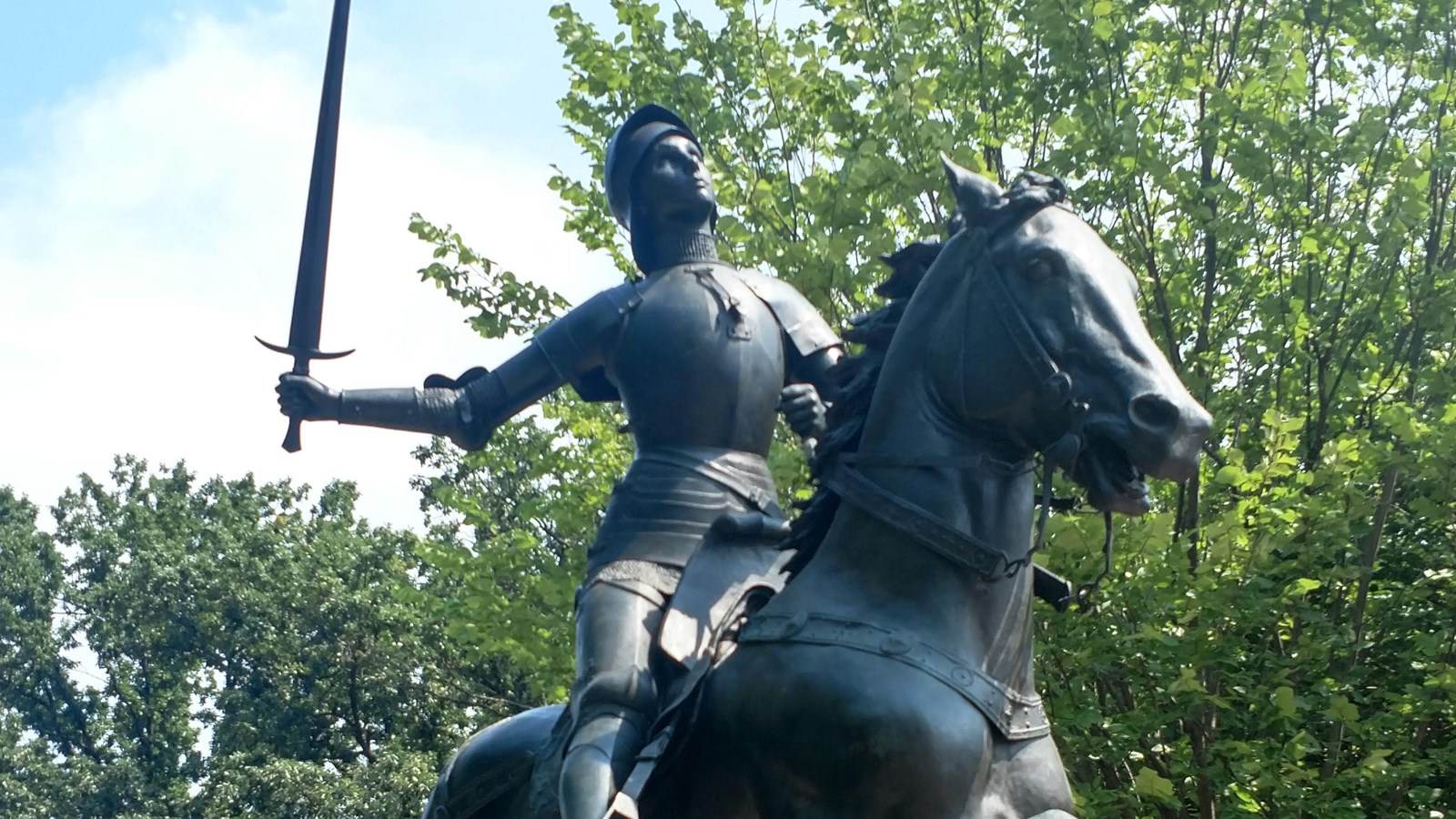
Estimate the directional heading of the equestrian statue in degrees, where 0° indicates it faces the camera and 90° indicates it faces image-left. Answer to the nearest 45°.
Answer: approximately 315°
